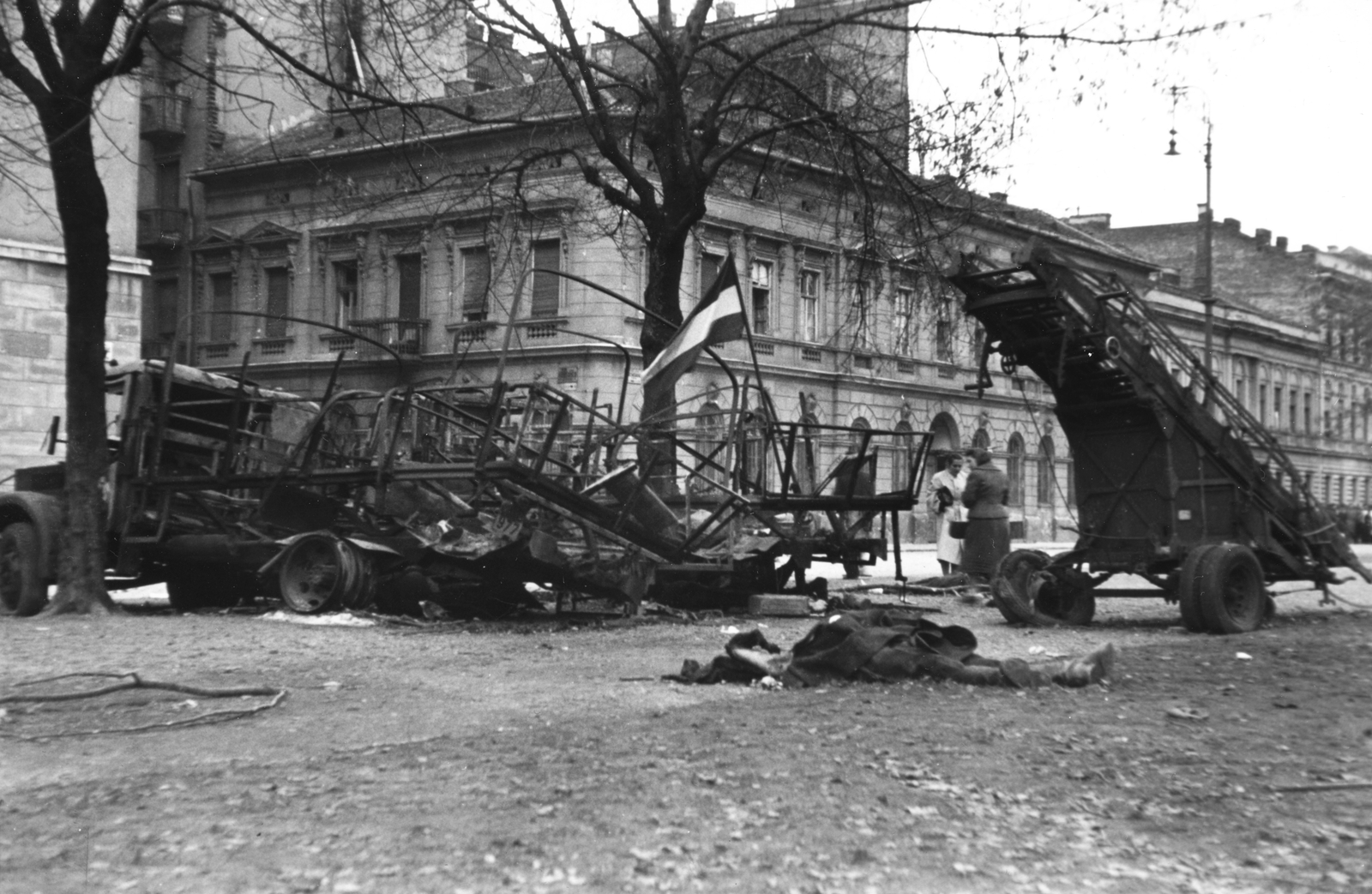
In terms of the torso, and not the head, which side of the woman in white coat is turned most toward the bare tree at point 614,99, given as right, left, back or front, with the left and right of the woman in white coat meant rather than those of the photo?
right

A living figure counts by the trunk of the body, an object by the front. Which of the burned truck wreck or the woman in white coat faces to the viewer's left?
the burned truck wreck

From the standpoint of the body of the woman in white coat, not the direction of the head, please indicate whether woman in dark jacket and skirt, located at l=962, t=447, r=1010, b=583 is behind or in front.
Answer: in front

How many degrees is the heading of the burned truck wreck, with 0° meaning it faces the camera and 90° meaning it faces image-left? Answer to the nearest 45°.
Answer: approximately 90°

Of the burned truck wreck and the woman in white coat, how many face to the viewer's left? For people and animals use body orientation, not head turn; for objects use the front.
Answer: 1

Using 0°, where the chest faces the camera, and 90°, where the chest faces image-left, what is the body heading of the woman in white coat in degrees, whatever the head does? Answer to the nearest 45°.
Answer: approximately 315°
